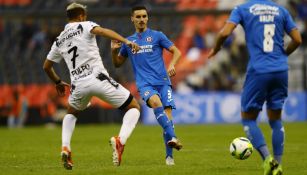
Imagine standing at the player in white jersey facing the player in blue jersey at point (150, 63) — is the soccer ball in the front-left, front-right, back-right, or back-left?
front-right

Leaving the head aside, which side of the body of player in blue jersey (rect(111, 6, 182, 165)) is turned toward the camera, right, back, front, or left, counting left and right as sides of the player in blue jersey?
front

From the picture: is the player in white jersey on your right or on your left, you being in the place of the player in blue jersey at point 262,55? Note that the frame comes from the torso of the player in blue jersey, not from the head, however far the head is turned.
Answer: on your left

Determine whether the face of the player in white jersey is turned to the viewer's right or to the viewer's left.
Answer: to the viewer's right

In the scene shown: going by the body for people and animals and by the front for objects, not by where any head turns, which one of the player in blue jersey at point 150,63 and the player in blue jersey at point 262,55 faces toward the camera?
the player in blue jersey at point 150,63

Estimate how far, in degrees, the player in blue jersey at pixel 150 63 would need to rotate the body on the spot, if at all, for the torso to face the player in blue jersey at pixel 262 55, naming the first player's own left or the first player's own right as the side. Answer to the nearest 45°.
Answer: approximately 45° to the first player's own left

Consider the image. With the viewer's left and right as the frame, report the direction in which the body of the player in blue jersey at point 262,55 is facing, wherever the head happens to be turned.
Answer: facing away from the viewer

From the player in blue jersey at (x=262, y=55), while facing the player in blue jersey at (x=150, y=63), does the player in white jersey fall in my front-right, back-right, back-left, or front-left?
front-left

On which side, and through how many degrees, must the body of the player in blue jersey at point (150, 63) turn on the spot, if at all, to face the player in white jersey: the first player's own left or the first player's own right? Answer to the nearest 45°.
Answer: approximately 45° to the first player's own right

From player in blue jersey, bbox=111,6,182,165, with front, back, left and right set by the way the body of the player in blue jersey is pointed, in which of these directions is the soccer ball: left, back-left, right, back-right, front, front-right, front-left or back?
front-left

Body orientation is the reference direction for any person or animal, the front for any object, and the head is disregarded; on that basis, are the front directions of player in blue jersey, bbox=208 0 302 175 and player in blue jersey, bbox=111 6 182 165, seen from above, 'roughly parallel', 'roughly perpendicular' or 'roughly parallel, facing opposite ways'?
roughly parallel, facing opposite ways
